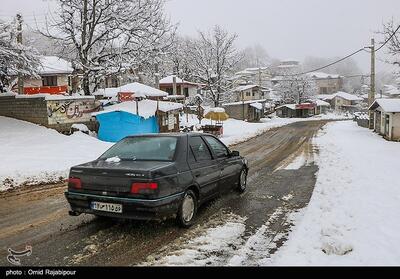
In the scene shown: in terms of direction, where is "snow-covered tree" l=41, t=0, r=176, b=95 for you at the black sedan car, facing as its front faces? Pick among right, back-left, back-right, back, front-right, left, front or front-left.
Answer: front-left

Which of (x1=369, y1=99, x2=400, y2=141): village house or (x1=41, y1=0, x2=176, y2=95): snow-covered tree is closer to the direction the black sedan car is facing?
the village house

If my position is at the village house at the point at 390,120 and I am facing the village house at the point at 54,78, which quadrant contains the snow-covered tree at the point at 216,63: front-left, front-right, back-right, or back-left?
front-right

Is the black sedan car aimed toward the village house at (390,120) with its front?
yes

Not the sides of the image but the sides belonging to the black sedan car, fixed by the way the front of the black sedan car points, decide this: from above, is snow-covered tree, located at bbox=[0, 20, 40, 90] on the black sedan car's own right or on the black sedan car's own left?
on the black sedan car's own left

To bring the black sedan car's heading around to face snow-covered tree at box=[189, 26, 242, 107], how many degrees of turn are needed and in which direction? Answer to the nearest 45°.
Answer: approximately 45° to its left

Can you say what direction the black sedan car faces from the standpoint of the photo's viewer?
facing away from the viewer and to the right of the viewer
